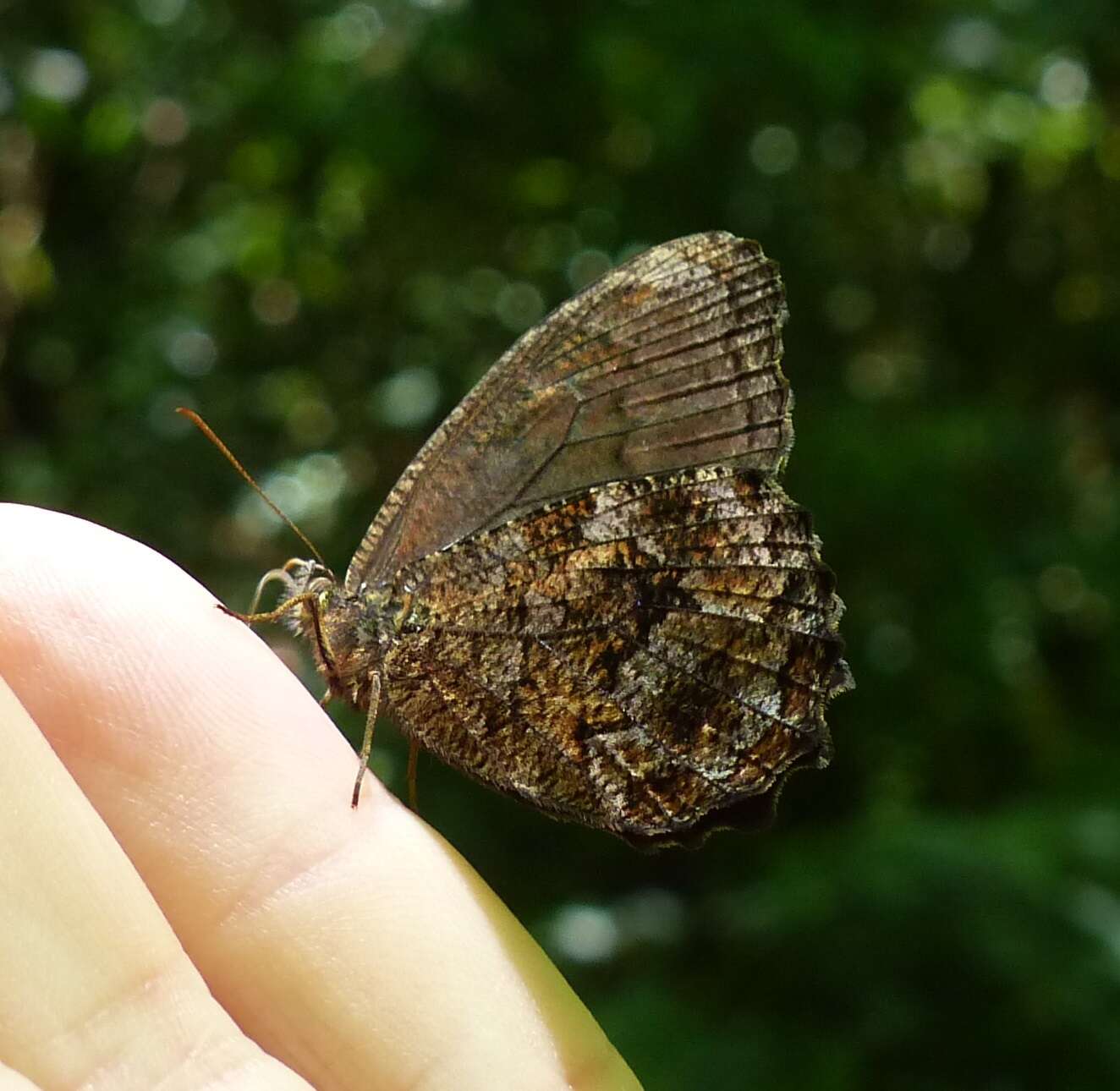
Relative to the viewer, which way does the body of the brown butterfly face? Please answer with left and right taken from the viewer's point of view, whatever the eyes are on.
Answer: facing to the left of the viewer
